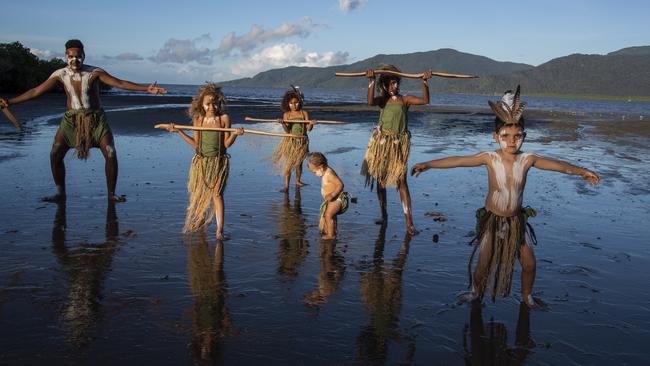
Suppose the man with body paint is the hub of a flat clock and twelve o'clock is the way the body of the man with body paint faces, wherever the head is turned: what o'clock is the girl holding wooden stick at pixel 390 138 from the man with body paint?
The girl holding wooden stick is roughly at 10 o'clock from the man with body paint.

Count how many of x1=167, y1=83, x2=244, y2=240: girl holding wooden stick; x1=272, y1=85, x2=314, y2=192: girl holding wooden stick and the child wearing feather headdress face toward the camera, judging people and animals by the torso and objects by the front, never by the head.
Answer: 3

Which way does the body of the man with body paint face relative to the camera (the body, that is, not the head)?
toward the camera

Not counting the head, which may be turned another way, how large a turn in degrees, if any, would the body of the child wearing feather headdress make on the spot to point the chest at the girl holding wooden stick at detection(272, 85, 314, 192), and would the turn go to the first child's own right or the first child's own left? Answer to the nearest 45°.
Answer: approximately 135° to the first child's own right

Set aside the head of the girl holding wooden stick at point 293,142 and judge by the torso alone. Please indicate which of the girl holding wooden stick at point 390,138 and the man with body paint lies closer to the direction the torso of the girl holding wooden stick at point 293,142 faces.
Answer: the girl holding wooden stick

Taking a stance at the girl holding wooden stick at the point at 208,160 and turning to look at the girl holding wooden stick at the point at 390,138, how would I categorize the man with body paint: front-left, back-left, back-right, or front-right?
back-left

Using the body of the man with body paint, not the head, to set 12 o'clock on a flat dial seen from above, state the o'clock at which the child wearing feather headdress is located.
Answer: The child wearing feather headdress is roughly at 11 o'clock from the man with body paint.

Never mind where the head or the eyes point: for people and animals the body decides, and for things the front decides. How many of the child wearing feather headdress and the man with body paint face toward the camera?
2

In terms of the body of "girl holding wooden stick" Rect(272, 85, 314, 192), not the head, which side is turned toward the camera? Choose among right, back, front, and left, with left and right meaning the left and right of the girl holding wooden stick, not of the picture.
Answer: front

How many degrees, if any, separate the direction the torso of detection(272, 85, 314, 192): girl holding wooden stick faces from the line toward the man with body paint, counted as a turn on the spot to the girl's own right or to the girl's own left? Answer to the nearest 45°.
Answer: approximately 45° to the girl's own right

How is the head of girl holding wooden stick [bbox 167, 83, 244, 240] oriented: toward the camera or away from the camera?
toward the camera

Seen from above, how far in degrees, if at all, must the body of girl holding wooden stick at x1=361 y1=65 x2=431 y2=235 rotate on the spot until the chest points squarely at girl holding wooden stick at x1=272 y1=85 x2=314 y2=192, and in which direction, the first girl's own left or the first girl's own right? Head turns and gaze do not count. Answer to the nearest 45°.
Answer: approximately 135° to the first girl's own right

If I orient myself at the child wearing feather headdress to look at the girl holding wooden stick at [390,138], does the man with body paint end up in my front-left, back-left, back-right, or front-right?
front-left
